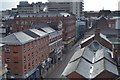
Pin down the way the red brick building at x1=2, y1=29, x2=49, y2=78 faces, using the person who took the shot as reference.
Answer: facing the viewer and to the right of the viewer

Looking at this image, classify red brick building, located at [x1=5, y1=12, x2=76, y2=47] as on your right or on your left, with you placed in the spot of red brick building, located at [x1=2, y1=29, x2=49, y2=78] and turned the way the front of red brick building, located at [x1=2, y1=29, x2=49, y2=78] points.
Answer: on your left

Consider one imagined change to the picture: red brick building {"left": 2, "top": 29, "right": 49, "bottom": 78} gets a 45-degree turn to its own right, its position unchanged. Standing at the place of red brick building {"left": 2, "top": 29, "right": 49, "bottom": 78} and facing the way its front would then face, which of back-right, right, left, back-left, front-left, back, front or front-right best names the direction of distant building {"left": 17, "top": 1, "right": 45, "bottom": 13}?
back

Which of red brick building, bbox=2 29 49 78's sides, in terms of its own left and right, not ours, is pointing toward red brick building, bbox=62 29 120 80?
front

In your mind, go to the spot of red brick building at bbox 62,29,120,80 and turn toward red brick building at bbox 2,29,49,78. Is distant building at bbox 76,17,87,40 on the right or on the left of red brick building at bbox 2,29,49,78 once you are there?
right
